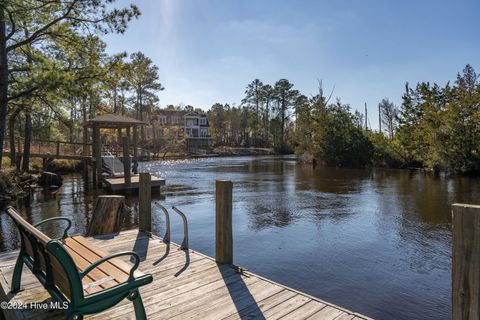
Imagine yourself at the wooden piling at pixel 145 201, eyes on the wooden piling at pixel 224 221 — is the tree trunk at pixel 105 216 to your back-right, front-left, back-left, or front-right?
back-right

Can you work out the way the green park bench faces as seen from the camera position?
facing away from the viewer and to the right of the viewer

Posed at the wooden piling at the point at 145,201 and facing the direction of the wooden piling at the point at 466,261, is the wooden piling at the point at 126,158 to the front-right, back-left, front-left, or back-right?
back-left

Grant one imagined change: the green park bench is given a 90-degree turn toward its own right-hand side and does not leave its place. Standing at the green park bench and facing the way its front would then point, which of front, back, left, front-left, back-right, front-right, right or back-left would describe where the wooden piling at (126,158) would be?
back-left

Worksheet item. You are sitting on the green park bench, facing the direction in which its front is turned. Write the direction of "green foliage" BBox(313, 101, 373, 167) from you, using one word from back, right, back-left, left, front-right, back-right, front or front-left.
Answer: front

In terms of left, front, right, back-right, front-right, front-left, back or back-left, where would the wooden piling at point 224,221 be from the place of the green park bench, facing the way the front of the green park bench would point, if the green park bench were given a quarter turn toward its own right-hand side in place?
left

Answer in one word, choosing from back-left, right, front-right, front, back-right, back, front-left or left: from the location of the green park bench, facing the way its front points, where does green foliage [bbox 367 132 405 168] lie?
front

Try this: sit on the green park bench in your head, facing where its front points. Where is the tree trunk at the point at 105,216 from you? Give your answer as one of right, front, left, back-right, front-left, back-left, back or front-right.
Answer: front-left

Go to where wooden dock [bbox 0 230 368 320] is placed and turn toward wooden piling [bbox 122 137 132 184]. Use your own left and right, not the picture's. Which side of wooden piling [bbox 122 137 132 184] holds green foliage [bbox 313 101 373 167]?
right
